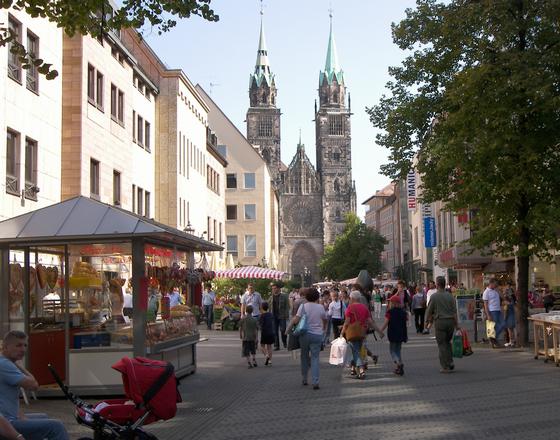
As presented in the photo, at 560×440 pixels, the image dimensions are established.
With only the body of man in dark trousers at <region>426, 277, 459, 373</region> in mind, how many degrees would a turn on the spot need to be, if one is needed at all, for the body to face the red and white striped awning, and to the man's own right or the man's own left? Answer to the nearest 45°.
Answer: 0° — they already face it

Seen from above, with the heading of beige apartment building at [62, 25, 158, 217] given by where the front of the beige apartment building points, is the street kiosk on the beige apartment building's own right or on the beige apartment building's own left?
on the beige apartment building's own right

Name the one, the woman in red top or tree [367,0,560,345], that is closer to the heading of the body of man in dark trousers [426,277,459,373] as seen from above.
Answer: the tree

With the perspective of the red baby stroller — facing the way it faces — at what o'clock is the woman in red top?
The woman in red top is roughly at 10 o'clock from the red baby stroller.

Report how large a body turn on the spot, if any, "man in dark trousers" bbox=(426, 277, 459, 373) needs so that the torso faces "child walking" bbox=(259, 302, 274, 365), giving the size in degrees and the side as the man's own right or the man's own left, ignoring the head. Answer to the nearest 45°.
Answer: approximately 45° to the man's own left

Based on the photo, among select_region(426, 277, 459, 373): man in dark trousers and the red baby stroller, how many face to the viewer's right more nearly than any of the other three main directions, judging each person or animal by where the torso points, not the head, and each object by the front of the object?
1

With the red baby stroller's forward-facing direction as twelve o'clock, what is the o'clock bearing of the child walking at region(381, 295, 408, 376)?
The child walking is roughly at 10 o'clock from the red baby stroller.

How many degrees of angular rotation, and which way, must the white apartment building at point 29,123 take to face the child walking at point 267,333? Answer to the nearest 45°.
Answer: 0° — it already faces them

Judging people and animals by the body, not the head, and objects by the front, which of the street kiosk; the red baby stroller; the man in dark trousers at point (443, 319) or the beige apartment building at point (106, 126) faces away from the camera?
the man in dark trousers

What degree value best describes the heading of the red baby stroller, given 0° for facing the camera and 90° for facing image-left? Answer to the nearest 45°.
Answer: approximately 270°
